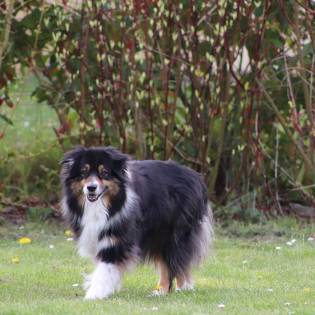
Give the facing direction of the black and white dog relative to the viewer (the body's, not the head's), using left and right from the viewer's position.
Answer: facing the viewer and to the left of the viewer

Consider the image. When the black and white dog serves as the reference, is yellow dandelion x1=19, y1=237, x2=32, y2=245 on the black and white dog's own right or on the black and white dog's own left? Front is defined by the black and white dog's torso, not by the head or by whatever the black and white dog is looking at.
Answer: on the black and white dog's own right

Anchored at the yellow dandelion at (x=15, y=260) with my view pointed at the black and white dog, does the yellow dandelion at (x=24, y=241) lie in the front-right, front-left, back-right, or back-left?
back-left

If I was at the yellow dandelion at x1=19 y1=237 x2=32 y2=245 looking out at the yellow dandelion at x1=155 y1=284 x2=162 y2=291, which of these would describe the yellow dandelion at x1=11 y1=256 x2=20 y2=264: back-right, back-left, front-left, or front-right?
front-right

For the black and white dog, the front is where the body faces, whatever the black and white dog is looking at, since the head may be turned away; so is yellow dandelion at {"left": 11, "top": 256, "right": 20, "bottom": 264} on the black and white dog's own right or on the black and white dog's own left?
on the black and white dog's own right
